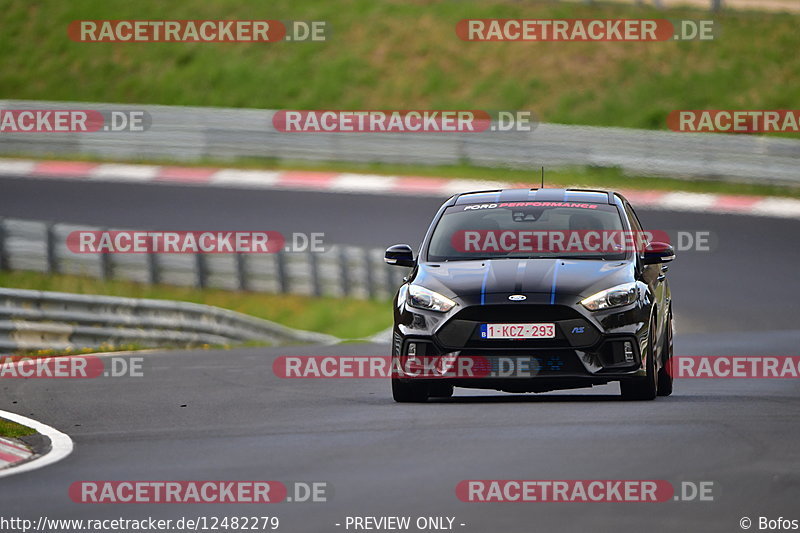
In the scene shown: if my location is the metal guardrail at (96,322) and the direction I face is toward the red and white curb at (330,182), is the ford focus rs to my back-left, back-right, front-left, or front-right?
back-right

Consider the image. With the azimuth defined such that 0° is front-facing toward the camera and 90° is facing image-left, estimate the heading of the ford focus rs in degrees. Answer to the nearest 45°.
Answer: approximately 0°

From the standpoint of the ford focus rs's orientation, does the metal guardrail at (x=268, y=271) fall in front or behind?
behind

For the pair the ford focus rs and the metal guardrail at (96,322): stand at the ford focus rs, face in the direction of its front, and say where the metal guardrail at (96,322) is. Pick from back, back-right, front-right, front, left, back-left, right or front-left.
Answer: back-right

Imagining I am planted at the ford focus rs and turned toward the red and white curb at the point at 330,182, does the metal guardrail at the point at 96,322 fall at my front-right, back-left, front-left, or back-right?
front-left

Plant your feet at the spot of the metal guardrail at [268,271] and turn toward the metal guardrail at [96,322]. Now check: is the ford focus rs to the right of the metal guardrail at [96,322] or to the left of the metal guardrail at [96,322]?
left

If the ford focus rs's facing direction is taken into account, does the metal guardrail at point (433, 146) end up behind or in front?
behind

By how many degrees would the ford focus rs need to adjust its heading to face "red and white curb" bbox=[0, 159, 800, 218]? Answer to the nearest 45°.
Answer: approximately 180°

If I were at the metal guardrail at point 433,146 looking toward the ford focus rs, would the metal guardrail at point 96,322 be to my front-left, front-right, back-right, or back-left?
front-right
